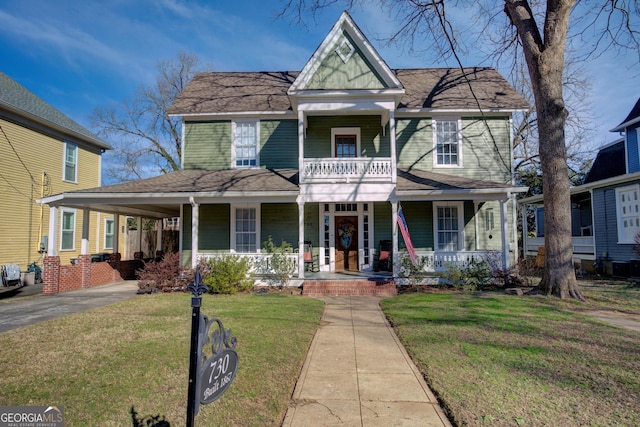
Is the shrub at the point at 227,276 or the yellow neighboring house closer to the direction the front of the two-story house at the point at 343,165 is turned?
the shrub

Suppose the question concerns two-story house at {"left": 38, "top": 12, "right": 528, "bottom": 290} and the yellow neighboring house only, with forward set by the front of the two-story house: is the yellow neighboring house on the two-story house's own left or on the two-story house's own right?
on the two-story house's own right

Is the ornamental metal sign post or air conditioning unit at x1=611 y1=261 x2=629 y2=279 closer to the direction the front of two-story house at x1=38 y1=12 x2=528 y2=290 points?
the ornamental metal sign post

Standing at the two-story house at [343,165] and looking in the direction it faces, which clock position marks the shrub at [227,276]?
The shrub is roughly at 2 o'clock from the two-story house.

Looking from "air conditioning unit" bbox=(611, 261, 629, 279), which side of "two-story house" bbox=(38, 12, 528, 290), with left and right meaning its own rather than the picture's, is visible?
left

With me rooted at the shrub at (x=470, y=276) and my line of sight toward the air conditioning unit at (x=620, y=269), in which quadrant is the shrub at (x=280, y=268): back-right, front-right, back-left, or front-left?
back-left

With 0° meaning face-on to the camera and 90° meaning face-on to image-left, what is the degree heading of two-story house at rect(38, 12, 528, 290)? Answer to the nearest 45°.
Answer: approximately 0°

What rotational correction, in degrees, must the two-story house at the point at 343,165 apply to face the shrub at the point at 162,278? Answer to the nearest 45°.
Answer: approximately 90° to its right
